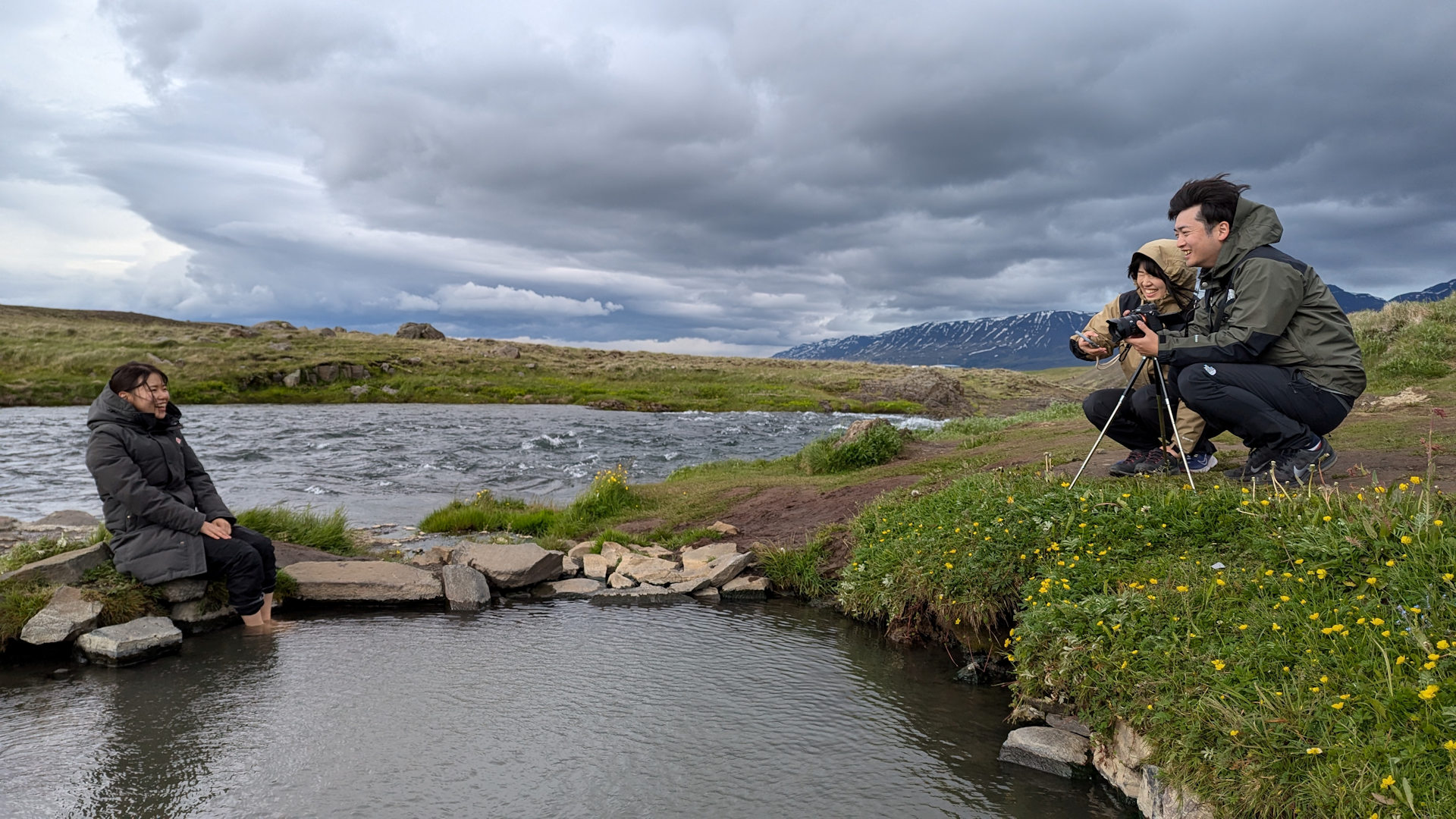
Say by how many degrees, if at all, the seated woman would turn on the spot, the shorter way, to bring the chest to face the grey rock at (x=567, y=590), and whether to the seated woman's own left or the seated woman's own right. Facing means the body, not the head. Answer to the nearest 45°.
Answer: approximately 45° to the seated woman's own left

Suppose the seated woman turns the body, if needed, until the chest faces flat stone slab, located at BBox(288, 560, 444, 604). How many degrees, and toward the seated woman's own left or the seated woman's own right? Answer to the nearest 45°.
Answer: approximately 45° to the seated woman's own left

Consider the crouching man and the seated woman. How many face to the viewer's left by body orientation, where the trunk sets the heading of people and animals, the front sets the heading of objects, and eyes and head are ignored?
1

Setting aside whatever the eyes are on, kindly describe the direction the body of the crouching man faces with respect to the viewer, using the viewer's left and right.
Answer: facing to the left of the viewer

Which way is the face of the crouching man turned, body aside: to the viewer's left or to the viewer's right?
to the viewer's left

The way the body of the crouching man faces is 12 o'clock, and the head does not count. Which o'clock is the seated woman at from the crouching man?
The seated woman is roughly at 11 o'clock from the crouching man.

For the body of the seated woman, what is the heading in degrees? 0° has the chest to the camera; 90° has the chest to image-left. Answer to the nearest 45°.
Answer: approximately 315°

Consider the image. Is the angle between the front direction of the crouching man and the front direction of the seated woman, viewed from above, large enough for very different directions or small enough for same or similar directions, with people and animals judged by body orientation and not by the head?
very different directions

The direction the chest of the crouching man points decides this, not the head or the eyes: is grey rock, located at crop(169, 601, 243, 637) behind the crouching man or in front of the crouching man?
in front

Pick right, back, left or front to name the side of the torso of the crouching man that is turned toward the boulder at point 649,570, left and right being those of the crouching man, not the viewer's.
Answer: front

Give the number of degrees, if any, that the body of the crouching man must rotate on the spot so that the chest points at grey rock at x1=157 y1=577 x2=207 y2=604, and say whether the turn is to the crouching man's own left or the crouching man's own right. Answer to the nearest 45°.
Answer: approximately 45° to the crouching man's own left
